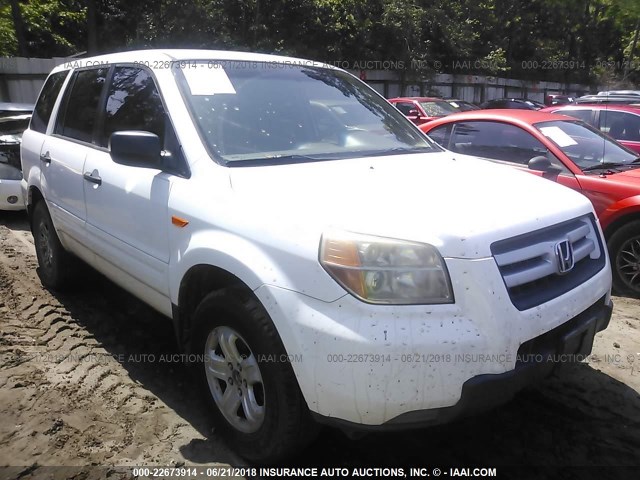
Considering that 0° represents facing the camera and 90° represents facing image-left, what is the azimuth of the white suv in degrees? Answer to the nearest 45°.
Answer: approximately 315°

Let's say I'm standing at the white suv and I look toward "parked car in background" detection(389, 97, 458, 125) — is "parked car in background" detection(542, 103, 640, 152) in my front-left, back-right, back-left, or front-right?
front-right

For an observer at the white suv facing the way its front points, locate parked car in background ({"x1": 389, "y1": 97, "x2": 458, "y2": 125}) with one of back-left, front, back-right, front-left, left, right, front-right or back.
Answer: back-left

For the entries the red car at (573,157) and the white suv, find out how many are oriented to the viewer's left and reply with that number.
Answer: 0

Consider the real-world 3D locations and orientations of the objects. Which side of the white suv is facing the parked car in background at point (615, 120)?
left

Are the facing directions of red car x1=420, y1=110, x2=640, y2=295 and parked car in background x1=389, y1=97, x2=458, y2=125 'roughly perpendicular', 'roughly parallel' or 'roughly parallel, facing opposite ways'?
roughly parallel

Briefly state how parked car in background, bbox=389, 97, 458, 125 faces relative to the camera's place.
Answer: facing the viewer and to the right of the viewer

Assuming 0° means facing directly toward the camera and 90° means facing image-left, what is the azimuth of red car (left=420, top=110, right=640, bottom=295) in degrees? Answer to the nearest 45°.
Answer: approximately 315°

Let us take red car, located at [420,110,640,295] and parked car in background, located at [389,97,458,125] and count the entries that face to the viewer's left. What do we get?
0

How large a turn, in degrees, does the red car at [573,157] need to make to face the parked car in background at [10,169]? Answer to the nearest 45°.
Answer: approximately 135° to its right

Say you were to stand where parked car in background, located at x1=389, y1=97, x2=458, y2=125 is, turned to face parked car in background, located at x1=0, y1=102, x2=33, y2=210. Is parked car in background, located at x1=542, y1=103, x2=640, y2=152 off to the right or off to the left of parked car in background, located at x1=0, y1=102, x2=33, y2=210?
left

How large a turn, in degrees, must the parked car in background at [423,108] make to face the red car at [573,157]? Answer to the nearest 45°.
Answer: approximately 45° to its right

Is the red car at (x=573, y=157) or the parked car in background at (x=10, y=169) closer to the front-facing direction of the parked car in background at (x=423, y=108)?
the red car

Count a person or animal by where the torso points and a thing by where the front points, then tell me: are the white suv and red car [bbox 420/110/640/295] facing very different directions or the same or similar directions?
same or similar directions

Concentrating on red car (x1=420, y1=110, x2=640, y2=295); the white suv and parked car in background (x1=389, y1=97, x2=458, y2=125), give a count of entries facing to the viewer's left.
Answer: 0
